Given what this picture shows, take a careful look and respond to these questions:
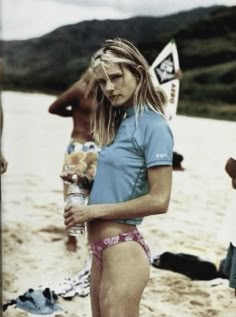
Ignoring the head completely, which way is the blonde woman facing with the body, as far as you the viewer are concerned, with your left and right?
facing the viewer and to the left of the viewer

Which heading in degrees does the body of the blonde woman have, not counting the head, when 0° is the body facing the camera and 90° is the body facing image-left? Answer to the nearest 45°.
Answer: approximately 45°
